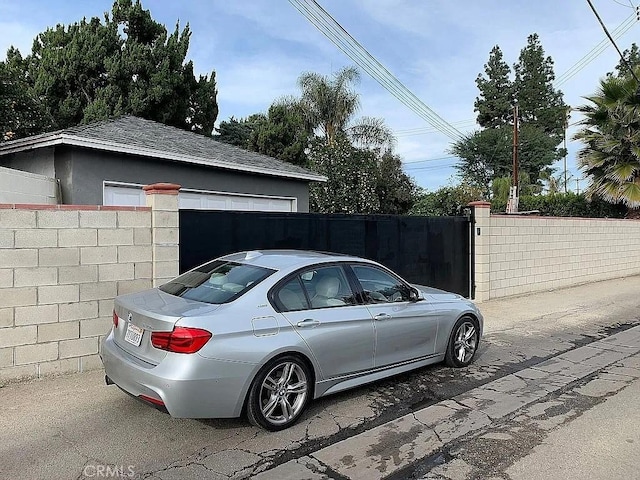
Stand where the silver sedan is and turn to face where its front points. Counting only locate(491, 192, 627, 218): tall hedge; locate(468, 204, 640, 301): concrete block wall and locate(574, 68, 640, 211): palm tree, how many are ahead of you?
3

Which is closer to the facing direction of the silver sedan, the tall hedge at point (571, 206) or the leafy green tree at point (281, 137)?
the tall hedge

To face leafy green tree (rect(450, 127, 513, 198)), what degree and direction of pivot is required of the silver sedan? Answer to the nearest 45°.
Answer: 0° — it already faces it

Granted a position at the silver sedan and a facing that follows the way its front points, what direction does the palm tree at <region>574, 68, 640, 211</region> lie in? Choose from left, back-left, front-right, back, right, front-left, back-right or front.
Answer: front

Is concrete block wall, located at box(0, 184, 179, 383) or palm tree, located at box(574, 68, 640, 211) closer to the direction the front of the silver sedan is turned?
the palm tree

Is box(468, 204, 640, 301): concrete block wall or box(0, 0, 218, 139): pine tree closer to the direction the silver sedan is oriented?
the concrete block wall

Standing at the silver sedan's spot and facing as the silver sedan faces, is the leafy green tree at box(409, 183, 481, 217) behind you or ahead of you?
ahead

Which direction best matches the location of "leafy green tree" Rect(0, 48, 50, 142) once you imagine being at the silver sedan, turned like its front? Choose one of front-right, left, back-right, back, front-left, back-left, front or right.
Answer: left

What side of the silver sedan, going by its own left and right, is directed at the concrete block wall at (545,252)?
front

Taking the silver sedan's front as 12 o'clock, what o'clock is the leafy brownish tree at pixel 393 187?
The leafy brownish tree is roughly at 11 o'clock from the silver sedan.

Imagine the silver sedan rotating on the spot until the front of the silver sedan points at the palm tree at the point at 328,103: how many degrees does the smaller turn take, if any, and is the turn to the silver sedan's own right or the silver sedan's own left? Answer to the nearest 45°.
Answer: approximately 45° to the silver sedan's own left

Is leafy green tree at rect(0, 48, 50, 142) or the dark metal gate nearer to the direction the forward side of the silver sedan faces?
the dark metal gate

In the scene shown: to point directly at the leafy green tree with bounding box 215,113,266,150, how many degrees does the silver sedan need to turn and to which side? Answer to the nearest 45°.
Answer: approximately 45° to its left

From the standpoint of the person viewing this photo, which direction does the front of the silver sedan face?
facing away from the viewer and to the right of the viewer

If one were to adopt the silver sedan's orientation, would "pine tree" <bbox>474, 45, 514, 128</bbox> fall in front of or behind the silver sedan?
in front

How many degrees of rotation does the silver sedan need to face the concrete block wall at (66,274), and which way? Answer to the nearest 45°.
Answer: approximately 90° to its left
